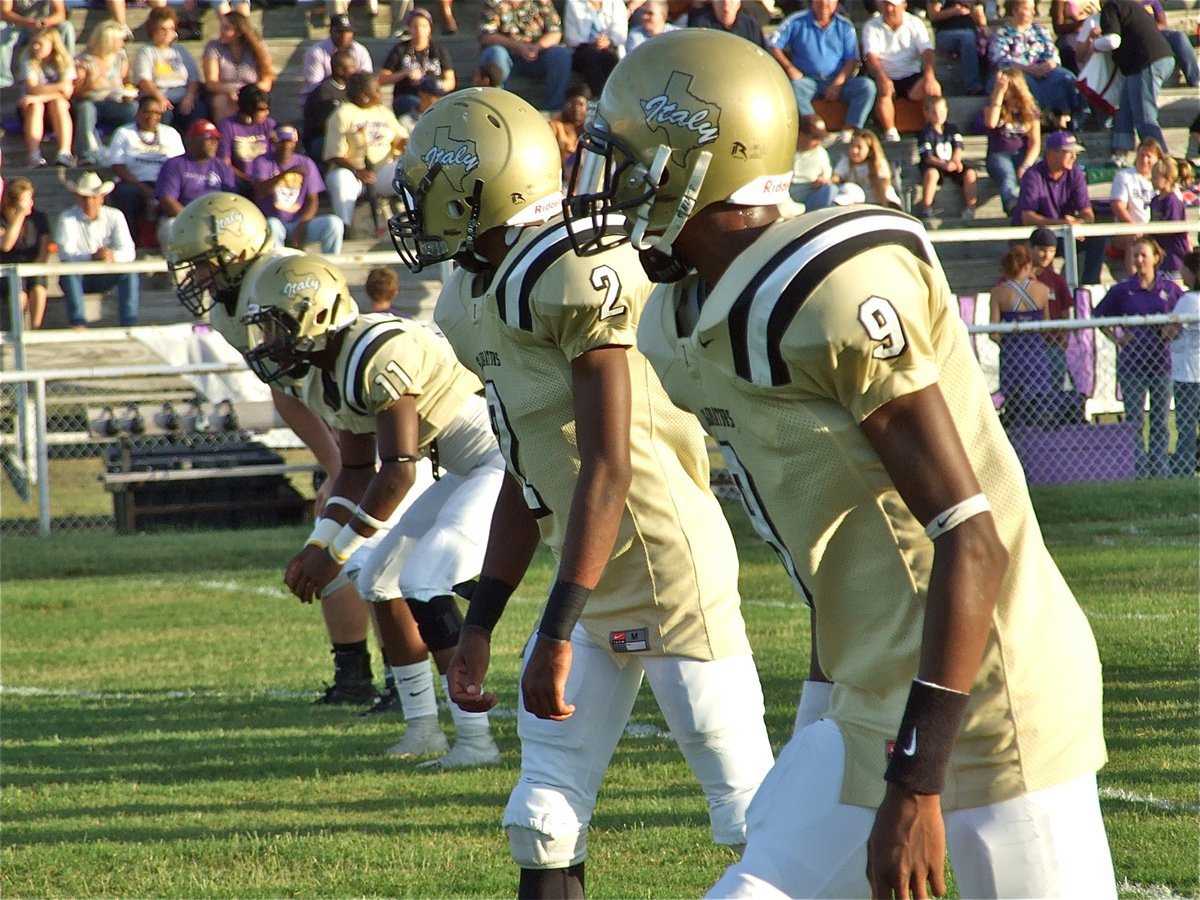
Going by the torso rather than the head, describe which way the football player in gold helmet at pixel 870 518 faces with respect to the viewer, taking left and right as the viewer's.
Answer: facing to the left of the viewer

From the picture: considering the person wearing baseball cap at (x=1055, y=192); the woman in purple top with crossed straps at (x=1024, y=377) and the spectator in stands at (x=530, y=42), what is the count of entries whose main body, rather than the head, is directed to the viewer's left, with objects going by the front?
0

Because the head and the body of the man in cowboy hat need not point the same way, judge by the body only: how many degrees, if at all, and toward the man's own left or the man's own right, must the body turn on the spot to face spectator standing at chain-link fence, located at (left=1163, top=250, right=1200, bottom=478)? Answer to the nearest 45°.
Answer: approximately 45° to the man's own left

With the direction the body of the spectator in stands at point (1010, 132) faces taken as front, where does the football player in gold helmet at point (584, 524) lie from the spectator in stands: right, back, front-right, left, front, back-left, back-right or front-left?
front

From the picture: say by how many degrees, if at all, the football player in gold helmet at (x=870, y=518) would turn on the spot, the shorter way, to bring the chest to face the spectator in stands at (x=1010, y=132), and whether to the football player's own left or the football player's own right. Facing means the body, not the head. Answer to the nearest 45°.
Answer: approximately 90° to the football player's own right

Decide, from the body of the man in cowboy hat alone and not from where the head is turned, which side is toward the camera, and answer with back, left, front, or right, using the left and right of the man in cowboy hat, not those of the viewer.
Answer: front

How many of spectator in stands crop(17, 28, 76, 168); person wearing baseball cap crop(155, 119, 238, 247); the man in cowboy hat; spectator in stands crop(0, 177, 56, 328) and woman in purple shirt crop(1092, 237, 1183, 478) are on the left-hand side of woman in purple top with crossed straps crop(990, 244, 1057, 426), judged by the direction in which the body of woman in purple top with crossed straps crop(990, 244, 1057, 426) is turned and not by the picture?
4

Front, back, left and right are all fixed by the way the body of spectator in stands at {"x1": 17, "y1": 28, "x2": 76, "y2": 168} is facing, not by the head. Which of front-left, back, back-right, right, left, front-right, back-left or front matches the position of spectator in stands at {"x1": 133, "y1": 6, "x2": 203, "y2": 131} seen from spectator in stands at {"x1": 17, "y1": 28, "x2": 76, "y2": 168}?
left

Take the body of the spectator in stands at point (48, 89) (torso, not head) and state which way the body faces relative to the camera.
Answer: toward the camera

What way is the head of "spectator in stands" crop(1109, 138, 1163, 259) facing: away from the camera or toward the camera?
toward the camera

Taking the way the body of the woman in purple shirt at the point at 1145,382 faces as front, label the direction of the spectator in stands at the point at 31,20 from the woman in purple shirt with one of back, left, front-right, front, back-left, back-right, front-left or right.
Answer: right

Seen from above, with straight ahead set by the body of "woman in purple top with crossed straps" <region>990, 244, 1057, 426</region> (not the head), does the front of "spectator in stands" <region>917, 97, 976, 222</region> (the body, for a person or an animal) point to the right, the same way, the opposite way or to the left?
the opposite way

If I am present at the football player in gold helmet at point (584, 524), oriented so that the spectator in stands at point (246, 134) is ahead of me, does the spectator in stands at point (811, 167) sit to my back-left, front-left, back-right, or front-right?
front-right

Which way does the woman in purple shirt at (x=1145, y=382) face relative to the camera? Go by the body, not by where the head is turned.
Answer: toward the camera

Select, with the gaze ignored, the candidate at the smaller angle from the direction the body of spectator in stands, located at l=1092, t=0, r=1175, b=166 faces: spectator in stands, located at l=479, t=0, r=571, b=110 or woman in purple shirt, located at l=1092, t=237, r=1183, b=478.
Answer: the spectator in stands

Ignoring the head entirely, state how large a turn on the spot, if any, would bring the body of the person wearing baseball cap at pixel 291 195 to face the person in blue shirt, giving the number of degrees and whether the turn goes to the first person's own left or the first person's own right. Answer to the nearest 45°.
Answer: approximately 90° to the first person's own left

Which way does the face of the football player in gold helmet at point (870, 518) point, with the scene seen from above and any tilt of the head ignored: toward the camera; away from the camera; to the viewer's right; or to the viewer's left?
to the viewer's left

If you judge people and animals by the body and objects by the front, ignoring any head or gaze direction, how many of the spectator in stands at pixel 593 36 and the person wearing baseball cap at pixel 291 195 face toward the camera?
2

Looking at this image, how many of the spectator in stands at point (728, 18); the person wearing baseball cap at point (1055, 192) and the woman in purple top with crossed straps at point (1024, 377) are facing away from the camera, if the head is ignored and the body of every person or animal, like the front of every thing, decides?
1

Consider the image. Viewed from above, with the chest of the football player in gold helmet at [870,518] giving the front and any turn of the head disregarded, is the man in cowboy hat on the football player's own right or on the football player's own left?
on the football player's own right

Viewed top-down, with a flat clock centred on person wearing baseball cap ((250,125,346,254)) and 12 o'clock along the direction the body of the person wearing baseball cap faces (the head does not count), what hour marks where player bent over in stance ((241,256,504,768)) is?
The player bent over in stance is roughly at 12 o'clock from the person wearing baseball cap.
